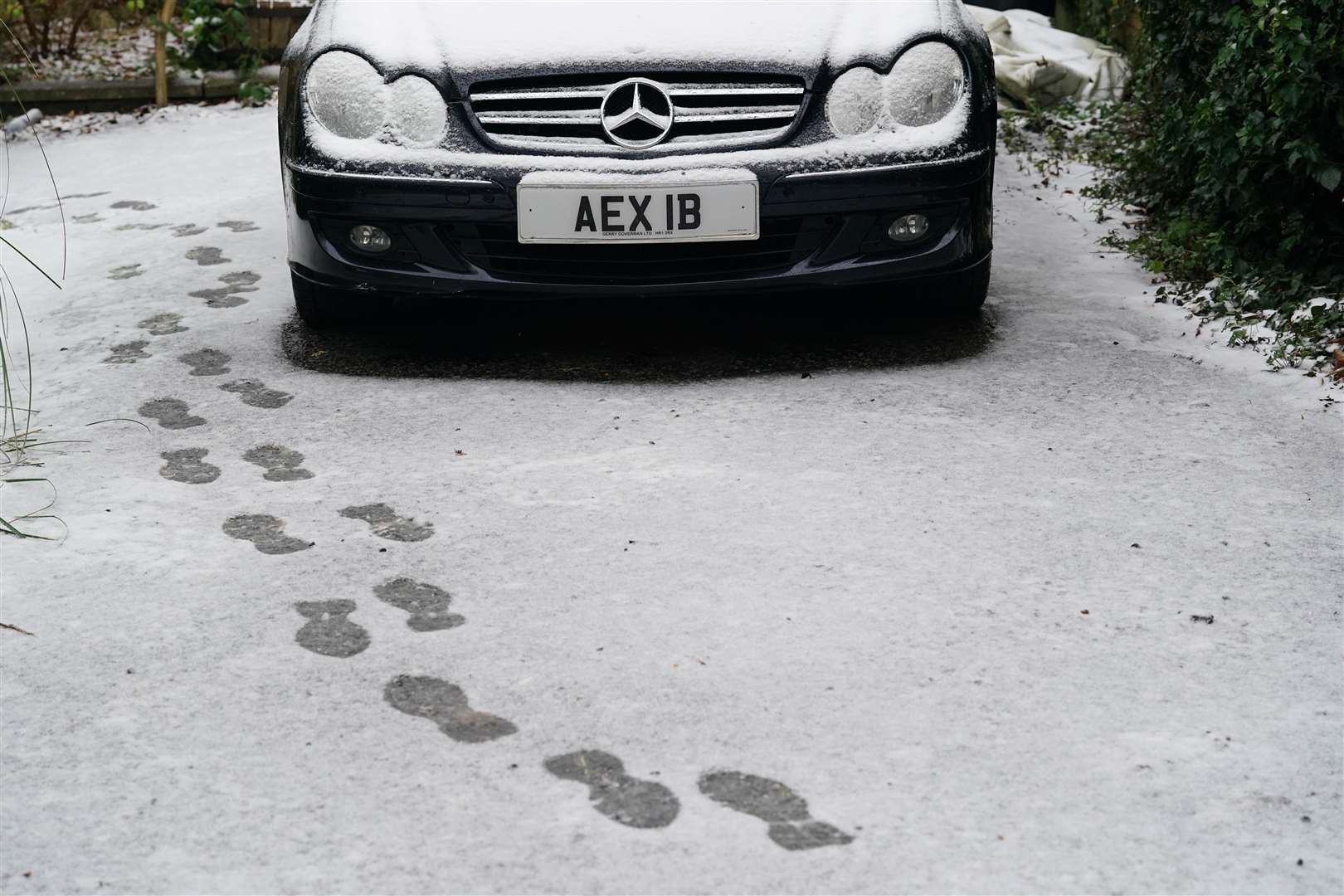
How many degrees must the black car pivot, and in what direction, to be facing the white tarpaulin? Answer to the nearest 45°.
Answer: approximately 135° to its left

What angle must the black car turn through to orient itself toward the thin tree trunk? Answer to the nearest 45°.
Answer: approximately 135° to its right

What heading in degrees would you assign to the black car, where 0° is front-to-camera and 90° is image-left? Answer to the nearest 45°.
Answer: approximately 0°
